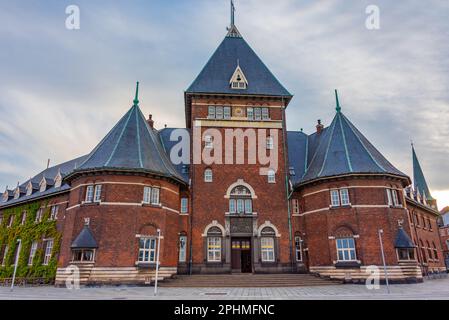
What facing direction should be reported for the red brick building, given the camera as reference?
facing the viewer
